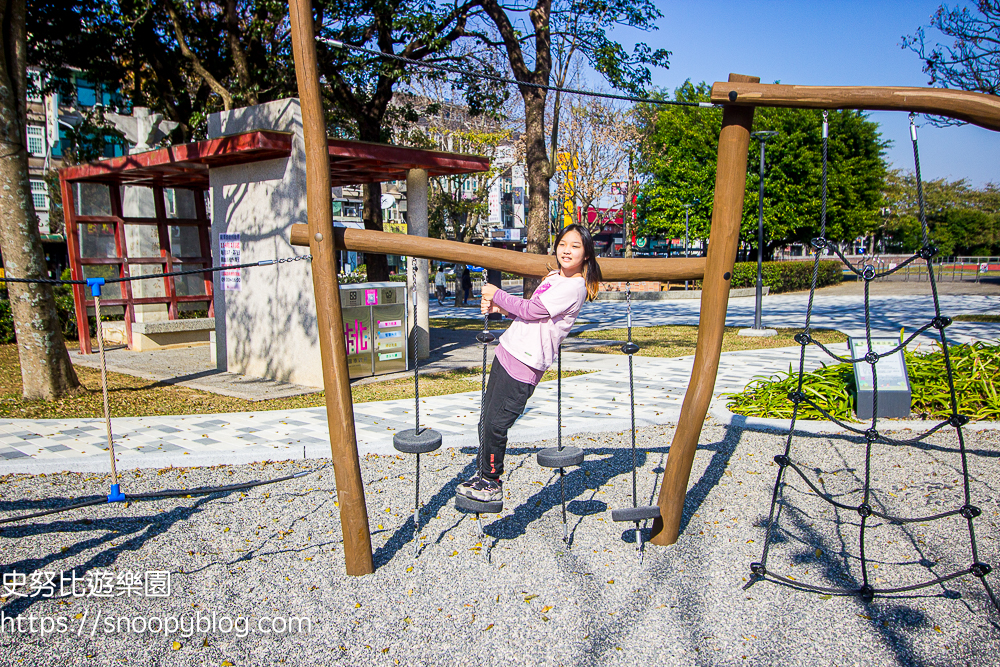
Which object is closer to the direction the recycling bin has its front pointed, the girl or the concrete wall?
the girl

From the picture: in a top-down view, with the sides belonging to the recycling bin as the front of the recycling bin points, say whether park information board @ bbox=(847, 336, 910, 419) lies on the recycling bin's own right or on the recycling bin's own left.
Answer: on the recycling bin's own left

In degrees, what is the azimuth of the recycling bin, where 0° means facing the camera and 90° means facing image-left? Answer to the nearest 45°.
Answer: approximately 0°

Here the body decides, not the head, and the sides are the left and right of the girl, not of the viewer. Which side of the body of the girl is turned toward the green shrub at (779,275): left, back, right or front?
back

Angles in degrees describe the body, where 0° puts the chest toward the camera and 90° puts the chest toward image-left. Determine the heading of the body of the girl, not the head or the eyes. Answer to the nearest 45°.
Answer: approximately 45°

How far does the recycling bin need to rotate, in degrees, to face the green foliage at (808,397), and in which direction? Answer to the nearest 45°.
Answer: approximately 45° to its left
